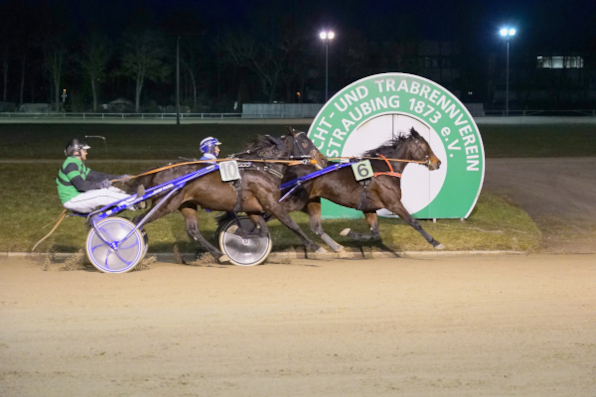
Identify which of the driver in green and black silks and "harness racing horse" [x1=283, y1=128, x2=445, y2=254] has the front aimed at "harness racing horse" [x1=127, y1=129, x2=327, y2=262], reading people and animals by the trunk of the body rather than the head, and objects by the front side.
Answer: the driver in green and black silks

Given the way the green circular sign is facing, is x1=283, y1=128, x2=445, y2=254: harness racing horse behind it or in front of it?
in front

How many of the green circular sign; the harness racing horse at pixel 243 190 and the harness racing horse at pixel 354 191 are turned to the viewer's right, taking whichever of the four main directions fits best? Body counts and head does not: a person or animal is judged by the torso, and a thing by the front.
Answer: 2

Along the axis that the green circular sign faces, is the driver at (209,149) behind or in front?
in front

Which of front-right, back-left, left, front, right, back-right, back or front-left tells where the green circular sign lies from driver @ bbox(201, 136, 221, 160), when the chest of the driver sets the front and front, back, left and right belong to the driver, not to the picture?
front-left

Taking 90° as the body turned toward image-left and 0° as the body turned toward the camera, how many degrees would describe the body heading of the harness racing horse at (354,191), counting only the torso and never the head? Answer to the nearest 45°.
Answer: approximately 270°

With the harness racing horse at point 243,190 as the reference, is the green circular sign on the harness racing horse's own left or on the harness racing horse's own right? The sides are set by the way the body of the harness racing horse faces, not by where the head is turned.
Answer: on the harness racing horse's own left

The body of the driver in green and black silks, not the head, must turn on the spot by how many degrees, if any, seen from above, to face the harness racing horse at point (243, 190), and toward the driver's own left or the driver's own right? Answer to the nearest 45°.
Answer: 0° — they already face it

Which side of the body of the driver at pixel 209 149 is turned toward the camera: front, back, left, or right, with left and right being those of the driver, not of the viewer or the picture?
right

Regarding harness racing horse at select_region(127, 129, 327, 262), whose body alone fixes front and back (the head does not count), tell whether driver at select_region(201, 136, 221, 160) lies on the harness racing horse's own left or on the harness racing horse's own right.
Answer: on the harness racing horse's own left

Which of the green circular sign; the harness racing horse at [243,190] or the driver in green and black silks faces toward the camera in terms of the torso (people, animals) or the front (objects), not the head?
the green circular sign

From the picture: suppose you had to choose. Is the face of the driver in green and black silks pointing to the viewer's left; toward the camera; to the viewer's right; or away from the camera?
to the viewer's right

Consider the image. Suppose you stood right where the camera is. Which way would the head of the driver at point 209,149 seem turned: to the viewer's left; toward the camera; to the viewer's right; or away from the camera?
to the viewer's right

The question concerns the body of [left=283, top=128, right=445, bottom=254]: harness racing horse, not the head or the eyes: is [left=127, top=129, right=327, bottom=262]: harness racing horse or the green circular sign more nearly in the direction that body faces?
the green circular sign

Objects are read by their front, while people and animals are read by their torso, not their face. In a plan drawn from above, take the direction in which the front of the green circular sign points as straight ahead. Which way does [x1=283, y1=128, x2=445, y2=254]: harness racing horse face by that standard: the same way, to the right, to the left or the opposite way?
to the left

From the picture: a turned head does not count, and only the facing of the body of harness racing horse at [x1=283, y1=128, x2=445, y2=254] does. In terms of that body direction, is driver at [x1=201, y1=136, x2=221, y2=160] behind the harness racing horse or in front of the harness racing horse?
behind

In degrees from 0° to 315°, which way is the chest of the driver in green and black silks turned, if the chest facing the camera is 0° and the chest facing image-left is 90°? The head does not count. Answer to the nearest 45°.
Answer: approximately 270°

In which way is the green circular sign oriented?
toward the camera

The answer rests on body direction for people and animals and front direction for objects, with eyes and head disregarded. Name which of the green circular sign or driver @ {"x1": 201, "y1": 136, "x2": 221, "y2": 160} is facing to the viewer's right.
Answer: the driver
